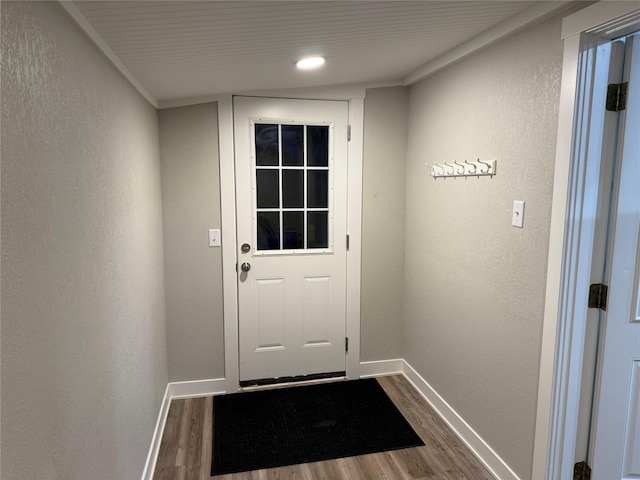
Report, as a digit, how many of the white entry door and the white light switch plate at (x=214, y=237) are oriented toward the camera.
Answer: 2

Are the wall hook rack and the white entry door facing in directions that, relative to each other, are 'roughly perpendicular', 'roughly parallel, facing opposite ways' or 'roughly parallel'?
roughly perpendicular

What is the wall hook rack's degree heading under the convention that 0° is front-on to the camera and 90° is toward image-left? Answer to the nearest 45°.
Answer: approximately 45°

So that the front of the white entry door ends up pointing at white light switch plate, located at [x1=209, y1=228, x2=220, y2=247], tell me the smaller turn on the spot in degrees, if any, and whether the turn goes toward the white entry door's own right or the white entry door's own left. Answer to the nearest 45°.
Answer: approximately 90° to the white entry door's own right

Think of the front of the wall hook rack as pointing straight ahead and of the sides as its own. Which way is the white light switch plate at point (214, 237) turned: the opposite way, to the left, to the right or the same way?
to the left

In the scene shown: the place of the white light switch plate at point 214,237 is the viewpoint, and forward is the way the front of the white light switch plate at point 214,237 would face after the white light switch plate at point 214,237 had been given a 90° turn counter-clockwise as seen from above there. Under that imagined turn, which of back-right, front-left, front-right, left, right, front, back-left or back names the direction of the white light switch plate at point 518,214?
front-right
